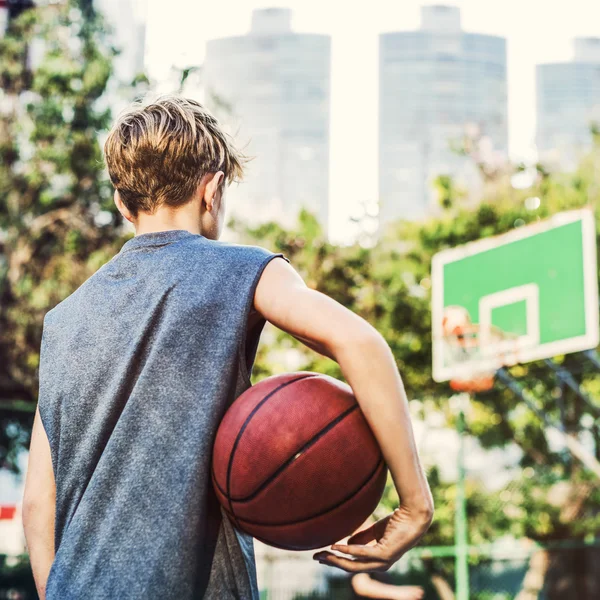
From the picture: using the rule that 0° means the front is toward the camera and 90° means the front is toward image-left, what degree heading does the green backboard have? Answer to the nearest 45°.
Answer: approximately 45°

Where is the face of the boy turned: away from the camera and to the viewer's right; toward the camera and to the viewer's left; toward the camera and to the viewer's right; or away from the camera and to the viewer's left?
away from the camera and to the viewer's right

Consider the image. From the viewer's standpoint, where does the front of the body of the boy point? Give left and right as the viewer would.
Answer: facing away from the viewer and to the right of the viewer

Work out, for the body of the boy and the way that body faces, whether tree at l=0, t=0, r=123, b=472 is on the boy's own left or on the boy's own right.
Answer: on the boy's own left

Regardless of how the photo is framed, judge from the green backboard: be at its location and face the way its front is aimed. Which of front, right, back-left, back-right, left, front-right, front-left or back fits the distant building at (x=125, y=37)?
right

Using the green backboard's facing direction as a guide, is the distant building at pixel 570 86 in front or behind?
behind

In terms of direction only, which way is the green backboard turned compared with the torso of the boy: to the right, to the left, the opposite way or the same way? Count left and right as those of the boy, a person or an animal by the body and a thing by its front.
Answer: the opposite way
